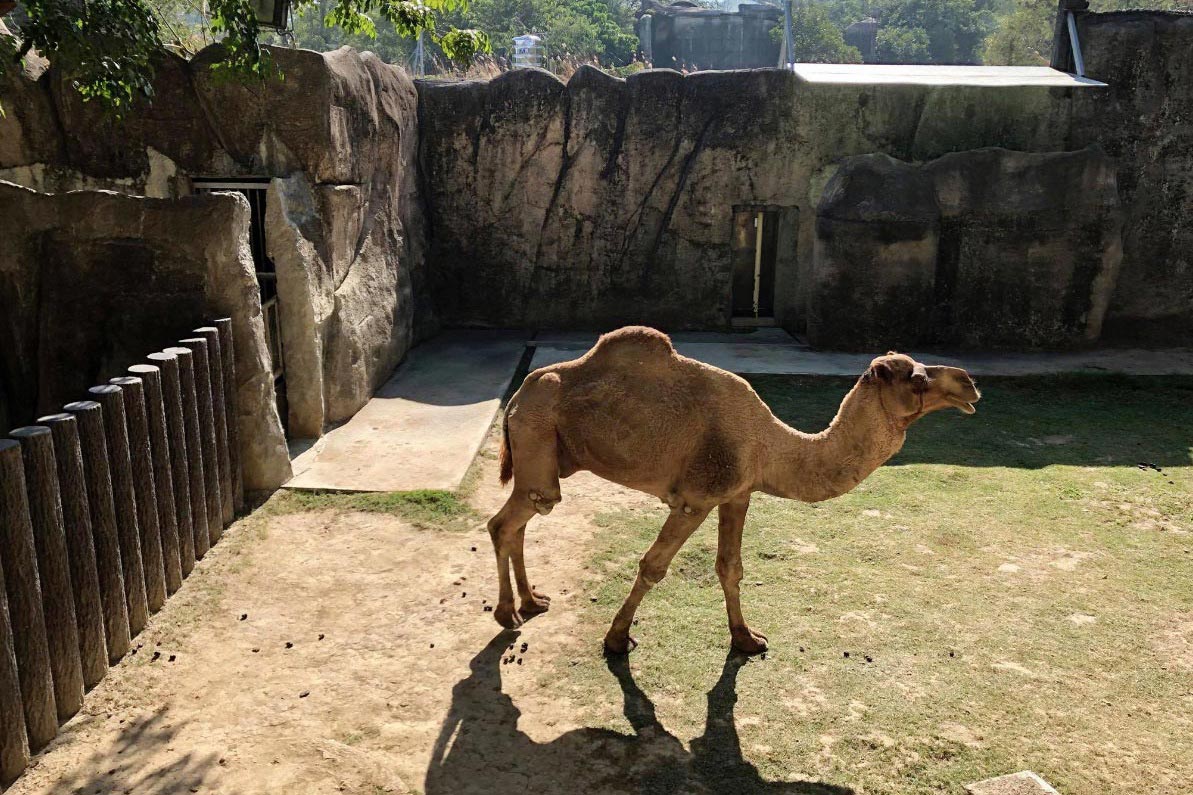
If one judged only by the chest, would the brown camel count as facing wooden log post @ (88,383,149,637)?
no

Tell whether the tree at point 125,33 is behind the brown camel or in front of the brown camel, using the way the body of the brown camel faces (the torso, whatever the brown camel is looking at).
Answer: behind

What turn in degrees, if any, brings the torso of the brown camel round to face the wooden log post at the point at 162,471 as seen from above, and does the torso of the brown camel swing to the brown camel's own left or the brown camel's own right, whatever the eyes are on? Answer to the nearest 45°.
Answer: approximately 180°

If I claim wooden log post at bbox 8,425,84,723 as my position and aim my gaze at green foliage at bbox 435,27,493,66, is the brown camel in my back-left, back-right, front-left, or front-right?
front-right

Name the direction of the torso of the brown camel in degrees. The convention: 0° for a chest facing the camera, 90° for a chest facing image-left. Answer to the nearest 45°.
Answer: approximately 270°

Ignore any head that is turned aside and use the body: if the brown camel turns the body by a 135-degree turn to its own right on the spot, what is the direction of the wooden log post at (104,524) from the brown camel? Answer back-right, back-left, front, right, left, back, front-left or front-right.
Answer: front-right

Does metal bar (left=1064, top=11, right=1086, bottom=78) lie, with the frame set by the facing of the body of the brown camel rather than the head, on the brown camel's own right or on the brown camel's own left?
on the brown camel's own left

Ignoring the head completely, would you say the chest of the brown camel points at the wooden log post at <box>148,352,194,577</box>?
no

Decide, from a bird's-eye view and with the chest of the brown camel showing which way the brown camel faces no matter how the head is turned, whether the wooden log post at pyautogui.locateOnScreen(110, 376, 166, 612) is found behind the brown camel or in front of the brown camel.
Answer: behind

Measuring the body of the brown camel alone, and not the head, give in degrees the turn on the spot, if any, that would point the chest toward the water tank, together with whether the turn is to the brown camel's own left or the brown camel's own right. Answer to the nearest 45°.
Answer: approximately 90° to the brown camel's own left
